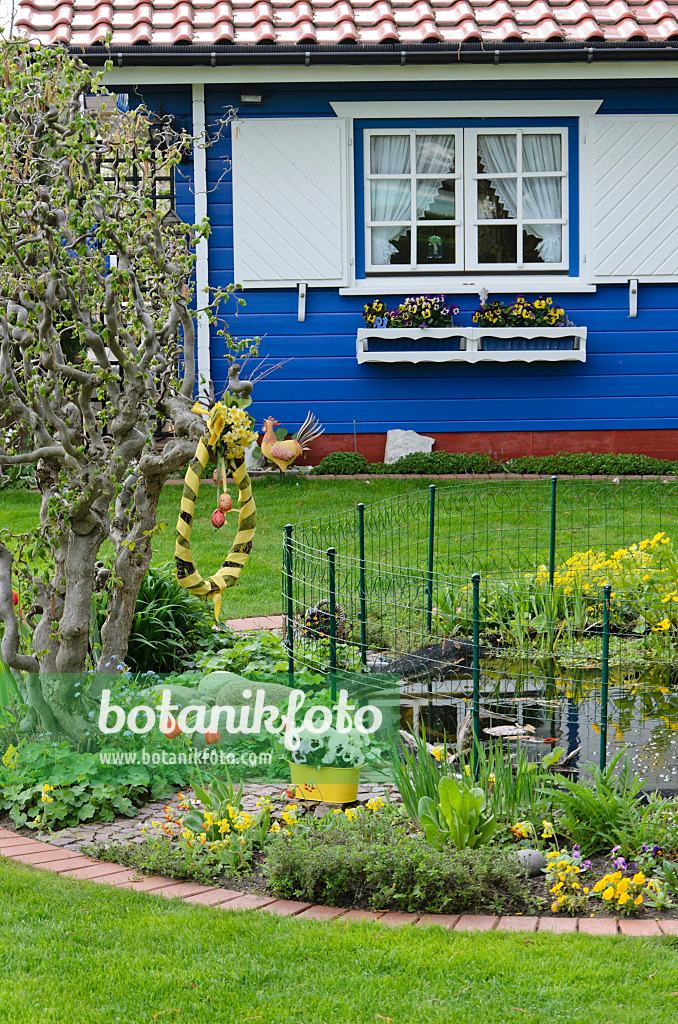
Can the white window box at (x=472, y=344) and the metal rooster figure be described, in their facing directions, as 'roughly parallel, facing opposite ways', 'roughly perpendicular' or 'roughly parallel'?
roughly perpendicular

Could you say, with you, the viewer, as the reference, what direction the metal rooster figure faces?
facing to the left of the viewer

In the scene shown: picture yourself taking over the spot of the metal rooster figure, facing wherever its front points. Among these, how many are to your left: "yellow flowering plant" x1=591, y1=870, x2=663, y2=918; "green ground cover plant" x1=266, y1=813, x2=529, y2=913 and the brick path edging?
3

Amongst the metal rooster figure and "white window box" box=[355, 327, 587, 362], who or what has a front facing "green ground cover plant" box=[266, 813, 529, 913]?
the white window box

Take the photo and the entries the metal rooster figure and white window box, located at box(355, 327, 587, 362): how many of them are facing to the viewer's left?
1

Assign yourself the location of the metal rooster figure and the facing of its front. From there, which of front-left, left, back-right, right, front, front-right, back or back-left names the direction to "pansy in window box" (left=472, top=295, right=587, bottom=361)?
back

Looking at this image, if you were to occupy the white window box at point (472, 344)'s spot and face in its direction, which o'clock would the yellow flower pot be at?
The yellow flower pot is roughly at 12 o'clock from the white window box.

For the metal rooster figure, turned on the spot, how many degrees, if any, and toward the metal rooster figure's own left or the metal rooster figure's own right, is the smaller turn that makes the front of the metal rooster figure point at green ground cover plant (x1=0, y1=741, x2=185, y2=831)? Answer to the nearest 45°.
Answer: approximately 90° to the metal rooster figure's own left

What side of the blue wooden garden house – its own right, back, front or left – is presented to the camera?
front

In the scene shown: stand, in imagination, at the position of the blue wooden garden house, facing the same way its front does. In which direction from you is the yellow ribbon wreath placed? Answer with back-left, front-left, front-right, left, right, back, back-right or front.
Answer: front

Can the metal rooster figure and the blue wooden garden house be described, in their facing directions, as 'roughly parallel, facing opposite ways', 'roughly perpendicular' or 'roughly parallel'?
roughly perpendicular

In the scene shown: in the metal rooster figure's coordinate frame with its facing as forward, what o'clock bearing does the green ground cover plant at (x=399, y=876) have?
The green ground cover plant is roughly at 9 o'clock from the metal rooster figure.

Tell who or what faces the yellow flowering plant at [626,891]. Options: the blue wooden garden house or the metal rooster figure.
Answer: the blue wooden garden house

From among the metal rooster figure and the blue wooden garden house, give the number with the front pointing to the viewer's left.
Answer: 1
